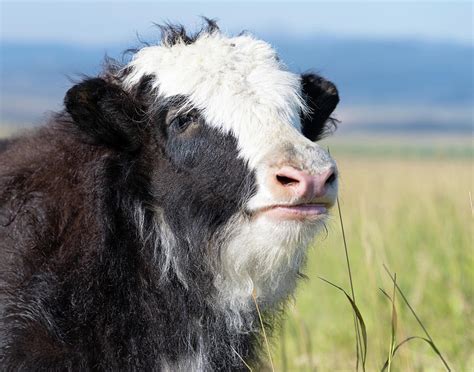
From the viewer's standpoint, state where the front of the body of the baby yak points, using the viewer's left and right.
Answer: facing the viewer and to the right of the viewer
